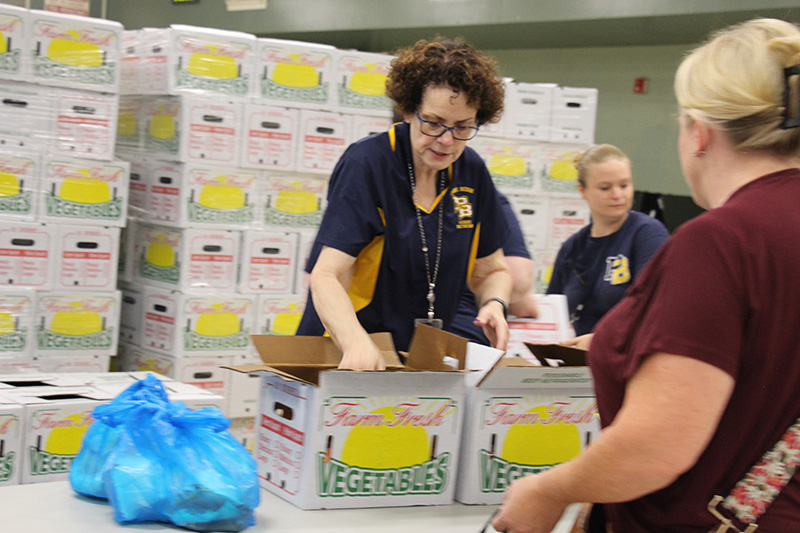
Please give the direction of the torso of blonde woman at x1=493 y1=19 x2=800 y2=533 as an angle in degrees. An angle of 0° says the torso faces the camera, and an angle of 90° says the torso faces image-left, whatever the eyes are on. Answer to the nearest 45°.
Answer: approximately 135°

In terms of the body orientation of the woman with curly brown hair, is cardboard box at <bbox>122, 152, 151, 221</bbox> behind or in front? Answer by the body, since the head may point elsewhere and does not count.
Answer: behind

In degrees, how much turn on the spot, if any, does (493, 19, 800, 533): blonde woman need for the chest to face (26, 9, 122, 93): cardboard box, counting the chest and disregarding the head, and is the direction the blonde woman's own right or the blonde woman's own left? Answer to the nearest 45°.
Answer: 0° — they already face it

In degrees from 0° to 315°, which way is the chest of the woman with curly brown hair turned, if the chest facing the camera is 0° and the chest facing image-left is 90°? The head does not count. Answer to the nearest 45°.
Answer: approximately 315°

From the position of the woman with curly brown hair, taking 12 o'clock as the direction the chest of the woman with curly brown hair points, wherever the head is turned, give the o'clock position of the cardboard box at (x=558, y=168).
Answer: The cardboard box is roughly at 8 o'clock from the woman with curly brown hair.

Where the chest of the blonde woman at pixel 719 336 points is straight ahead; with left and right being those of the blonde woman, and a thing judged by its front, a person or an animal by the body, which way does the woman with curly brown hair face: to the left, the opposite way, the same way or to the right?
the opposite way

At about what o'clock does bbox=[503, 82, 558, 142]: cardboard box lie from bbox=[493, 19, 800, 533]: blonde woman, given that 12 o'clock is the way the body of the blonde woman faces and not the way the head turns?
The cardboard box is roughly at 1 o'clock from the blonde woman.

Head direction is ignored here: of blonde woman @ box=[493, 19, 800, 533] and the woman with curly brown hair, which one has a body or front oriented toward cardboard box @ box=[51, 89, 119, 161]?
the blonde woman

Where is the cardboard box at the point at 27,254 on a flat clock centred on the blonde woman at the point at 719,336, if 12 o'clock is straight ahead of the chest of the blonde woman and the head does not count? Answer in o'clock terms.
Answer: The cardboard box is roughly at 12 o'clock from the blonde woman.

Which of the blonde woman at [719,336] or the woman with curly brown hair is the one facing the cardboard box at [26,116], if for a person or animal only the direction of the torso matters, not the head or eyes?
the blonde woman

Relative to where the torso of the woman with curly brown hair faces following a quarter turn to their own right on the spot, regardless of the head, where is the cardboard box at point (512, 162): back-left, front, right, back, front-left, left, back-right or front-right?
back-right

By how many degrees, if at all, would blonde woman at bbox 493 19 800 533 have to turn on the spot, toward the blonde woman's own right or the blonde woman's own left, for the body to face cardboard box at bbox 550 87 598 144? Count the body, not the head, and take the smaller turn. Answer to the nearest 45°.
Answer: approximately 45° to the blonde woman's own right

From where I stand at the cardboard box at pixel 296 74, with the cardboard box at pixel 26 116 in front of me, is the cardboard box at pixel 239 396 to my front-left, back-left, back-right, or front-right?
front-left

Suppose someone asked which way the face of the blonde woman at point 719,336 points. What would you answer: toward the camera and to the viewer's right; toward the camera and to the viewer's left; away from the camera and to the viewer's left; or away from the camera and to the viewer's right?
away from the camera and to the viewer's left
